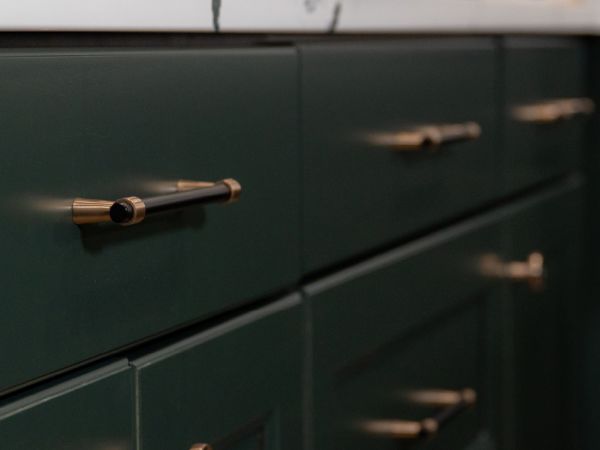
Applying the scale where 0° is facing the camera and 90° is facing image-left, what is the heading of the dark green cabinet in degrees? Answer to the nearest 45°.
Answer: approximately 315°
